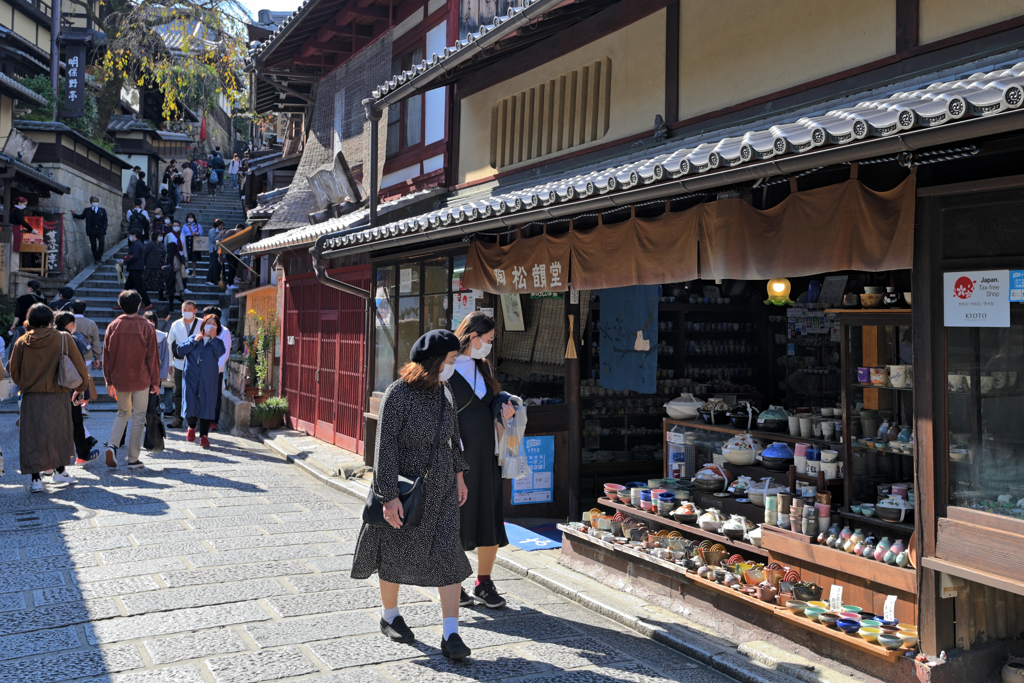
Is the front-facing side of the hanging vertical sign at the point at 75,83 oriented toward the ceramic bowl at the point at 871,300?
yes

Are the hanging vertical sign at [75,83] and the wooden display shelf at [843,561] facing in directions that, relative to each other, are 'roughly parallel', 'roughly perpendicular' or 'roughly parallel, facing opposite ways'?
roughly perpendicular

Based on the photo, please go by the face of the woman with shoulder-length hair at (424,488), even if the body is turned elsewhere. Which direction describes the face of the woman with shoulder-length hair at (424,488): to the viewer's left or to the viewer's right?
to the viewer's right

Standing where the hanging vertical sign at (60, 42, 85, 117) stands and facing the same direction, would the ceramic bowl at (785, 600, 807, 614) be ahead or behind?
ahead

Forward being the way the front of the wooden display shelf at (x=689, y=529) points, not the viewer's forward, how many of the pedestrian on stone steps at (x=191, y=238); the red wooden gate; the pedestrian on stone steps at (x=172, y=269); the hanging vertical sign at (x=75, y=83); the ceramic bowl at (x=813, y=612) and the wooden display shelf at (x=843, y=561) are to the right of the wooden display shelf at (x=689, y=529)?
4

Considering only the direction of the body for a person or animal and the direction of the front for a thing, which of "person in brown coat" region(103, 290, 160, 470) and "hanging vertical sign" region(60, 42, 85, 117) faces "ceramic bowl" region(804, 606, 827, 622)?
the hanging vertical sign

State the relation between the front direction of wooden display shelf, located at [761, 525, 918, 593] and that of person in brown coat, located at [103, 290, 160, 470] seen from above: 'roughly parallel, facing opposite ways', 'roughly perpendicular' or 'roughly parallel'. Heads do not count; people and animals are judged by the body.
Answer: roughly perpendicular

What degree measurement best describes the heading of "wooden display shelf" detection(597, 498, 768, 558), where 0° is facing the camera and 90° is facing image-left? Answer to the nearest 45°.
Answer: approximately 45°

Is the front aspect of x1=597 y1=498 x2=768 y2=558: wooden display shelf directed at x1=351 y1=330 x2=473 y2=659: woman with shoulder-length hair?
yes

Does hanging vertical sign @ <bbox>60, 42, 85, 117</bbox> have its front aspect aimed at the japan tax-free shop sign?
yes

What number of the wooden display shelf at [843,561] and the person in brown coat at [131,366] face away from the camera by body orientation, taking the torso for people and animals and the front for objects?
1

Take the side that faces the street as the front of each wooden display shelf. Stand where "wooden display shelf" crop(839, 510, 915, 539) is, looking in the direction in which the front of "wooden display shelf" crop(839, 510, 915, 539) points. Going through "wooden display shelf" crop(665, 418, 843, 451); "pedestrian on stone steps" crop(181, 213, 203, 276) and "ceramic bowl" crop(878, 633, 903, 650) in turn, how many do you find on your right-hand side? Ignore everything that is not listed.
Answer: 2
